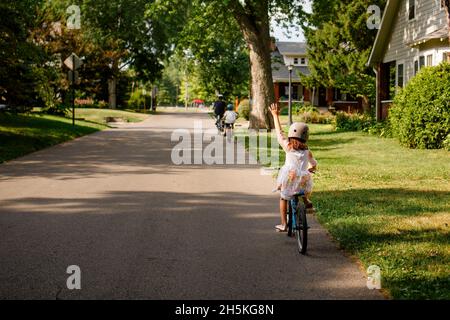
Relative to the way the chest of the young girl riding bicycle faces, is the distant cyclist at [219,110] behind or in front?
in front

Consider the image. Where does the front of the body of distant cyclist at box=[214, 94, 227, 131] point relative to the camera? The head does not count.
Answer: away from the camera

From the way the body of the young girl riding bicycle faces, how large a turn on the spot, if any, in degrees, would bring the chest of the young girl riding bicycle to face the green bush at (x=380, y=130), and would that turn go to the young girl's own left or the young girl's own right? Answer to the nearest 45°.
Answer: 0° — they already face it

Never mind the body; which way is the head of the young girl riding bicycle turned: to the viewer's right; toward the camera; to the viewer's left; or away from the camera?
away from the camera

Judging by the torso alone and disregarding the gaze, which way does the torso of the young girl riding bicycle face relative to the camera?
away from the camera

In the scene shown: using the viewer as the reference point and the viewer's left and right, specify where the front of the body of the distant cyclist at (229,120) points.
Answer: facing away from the viewer

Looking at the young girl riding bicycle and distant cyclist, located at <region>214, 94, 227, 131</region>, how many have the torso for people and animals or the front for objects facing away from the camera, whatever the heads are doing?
2
